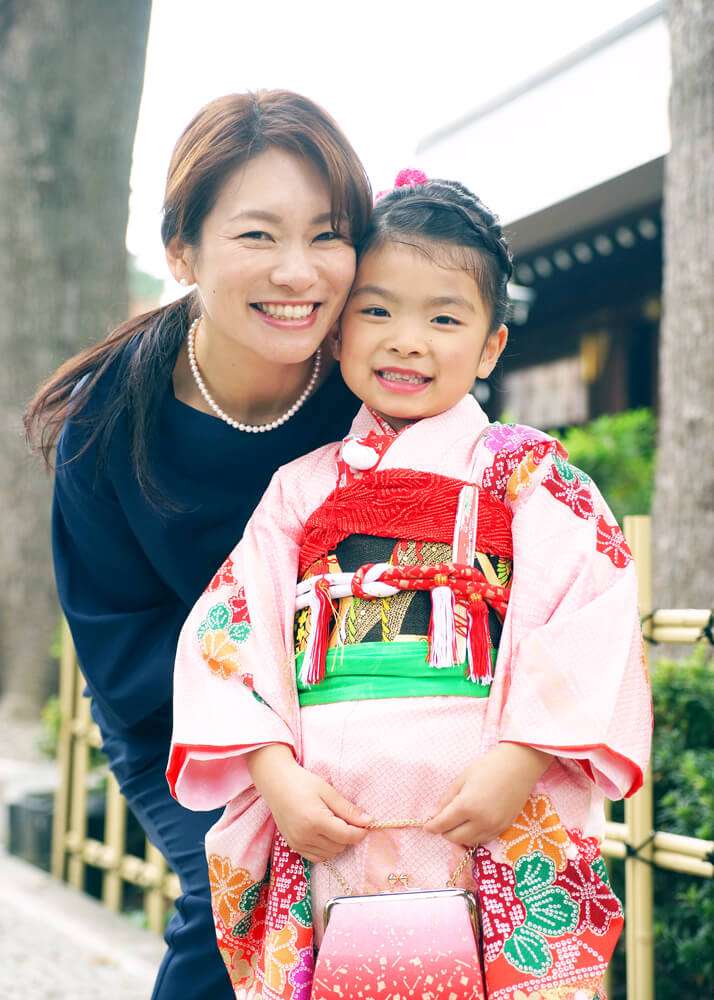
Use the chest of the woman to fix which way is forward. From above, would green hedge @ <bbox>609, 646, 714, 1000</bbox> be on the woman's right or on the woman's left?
on the woman's left

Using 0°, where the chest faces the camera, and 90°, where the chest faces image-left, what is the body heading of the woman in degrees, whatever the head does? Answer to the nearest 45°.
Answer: approximately 315°

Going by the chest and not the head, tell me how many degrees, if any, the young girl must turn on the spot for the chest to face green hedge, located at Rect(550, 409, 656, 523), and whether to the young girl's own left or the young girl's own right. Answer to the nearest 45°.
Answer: approximately 180°

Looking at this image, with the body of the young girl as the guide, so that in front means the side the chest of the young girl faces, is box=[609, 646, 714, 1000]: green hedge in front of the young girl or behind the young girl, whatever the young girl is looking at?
behind

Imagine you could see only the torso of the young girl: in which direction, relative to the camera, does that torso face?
toward the camera

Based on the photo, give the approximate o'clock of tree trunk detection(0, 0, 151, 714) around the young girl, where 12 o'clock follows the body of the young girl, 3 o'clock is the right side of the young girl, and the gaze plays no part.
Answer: The tree trunk is roughly at 5 o'clock from the young girl.

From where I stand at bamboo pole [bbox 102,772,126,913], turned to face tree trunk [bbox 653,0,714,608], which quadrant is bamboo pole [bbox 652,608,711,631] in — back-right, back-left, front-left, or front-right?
front-right

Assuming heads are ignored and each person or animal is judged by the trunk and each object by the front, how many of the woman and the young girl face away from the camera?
0

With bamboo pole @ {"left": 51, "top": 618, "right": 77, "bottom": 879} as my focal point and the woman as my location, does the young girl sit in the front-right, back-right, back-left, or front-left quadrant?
back-right

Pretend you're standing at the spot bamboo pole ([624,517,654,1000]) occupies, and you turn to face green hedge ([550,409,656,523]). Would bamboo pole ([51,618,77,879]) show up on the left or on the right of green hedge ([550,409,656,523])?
left
